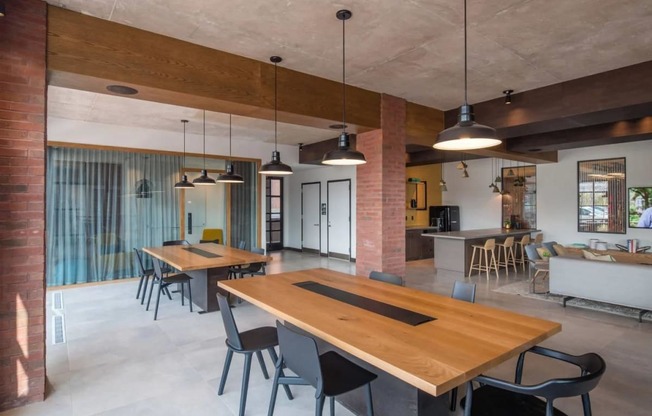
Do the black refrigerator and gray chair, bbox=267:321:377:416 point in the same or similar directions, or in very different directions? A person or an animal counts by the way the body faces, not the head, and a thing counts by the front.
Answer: very different directions

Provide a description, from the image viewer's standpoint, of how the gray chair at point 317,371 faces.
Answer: facing away from the viewer and to the right of the viewer

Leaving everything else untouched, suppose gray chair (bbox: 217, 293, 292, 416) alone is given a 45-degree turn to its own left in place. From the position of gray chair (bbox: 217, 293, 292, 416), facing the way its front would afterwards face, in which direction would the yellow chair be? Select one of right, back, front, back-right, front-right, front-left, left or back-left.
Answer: front

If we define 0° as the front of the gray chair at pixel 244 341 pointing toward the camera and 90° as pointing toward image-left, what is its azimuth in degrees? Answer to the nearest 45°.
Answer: approximately 225°

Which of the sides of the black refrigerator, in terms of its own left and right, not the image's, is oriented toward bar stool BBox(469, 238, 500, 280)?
front

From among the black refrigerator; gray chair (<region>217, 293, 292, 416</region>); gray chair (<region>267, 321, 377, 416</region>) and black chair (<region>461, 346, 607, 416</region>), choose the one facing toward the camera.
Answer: the black refrigerator

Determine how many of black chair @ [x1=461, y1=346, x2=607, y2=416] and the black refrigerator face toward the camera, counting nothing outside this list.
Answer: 1

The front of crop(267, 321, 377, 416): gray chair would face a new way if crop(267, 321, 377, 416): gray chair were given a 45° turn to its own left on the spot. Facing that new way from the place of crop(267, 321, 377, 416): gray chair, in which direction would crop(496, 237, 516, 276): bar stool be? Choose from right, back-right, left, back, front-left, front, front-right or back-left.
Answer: front-right

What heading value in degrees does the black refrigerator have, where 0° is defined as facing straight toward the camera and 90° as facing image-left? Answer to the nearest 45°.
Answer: approximately 0°

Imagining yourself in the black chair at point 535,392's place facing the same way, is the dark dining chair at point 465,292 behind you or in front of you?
in front

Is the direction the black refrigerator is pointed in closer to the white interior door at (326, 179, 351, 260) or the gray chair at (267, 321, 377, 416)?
the gray chair

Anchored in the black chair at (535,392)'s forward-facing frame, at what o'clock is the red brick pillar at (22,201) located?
The red brick pillar is roughly at 10 o'clock from the black chair.

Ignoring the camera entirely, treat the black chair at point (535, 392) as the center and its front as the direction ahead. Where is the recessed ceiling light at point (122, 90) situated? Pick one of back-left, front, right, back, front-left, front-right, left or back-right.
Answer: front-left

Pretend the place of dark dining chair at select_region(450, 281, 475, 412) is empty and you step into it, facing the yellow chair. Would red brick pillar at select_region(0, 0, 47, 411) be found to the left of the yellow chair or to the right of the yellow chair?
left
